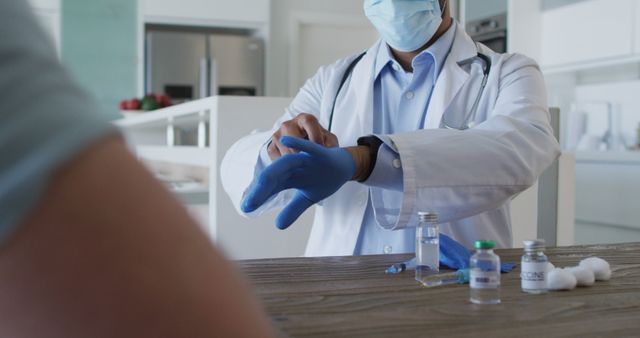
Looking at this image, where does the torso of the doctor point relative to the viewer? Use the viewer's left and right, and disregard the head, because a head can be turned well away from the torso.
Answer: facing the viewer

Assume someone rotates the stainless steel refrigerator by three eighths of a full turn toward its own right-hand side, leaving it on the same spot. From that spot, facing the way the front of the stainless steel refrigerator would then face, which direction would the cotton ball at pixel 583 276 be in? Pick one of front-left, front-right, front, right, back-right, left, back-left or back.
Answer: back-left

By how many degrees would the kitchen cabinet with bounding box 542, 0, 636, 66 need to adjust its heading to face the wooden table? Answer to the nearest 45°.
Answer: approximately 45° to its left

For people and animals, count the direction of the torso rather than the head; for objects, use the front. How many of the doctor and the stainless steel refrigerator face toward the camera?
2

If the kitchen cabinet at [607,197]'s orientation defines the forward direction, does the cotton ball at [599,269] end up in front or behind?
in front

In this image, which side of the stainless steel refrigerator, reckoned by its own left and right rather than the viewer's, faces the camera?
front

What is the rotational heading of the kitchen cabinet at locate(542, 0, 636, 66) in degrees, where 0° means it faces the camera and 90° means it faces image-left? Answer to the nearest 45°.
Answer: approximately 45°

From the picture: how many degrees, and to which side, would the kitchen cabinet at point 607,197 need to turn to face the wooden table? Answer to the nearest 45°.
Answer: approximately 45° to its left

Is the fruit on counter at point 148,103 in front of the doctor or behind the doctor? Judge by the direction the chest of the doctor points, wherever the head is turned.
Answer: behind
